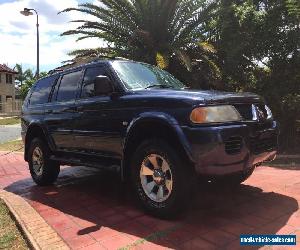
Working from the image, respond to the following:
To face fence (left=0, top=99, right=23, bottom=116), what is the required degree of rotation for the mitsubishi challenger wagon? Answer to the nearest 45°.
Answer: approximately 135° to its left

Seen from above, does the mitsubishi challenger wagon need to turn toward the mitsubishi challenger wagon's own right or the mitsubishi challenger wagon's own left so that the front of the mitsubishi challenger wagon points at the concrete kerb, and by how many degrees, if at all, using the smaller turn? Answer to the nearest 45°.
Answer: approximately 135° to the mitsubishi challenger wagon's own right

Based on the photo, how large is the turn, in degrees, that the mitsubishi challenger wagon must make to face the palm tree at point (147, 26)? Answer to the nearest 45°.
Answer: approximately 135° to its left

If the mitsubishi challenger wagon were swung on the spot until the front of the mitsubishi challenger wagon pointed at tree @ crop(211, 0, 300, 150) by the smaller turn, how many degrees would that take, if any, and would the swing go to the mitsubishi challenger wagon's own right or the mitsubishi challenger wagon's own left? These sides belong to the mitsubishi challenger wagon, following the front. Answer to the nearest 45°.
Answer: approximately 90° to the mitsubishi challenger wagon's own left

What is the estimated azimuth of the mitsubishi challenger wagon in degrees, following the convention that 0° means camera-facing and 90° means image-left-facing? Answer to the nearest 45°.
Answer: approximately 315°
